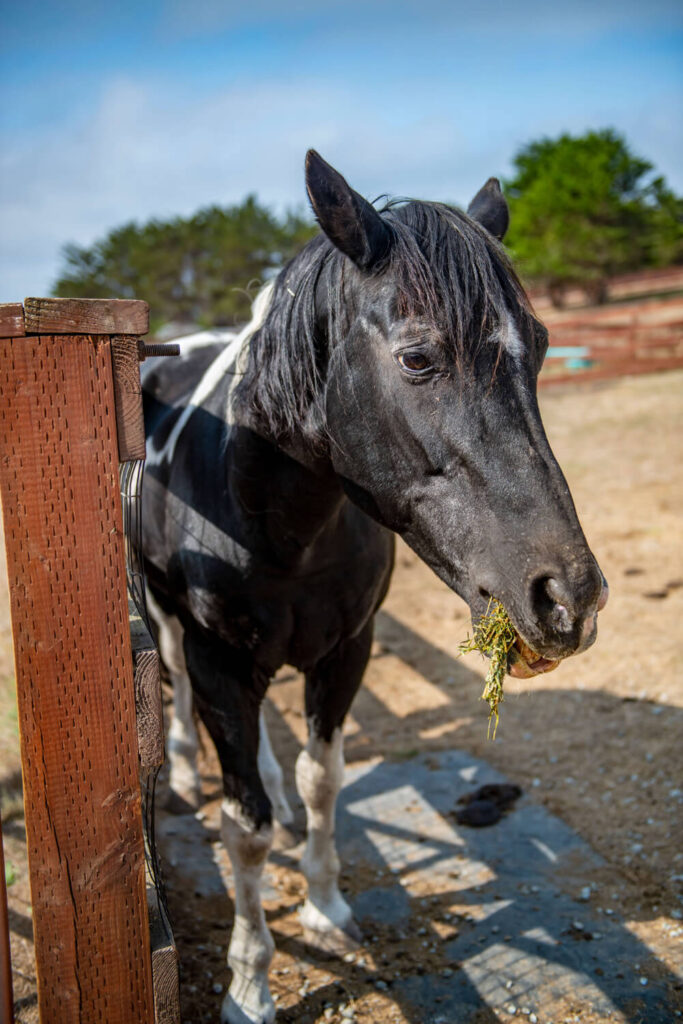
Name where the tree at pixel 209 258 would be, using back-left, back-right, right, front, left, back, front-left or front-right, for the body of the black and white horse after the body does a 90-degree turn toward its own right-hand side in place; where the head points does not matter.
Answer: back-right

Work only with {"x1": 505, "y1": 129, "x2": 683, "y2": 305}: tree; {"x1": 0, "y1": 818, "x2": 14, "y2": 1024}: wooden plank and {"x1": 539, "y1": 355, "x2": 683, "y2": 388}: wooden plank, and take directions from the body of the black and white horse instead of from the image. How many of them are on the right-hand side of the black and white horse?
1

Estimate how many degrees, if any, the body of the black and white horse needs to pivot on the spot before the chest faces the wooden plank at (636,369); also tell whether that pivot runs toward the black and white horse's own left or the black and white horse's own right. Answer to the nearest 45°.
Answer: approximately 135° to the black and white horse's own left

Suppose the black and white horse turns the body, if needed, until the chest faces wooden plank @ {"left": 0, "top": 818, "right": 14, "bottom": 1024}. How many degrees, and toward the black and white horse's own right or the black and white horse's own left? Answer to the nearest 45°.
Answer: approximately 90° to the black and white horse's own right

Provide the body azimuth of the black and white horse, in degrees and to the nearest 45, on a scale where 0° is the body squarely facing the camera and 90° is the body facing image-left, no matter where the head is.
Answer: approximately 315°

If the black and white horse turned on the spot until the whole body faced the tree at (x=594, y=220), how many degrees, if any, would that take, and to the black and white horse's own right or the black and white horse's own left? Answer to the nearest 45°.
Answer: approximately 135° to the black and white horse's own left

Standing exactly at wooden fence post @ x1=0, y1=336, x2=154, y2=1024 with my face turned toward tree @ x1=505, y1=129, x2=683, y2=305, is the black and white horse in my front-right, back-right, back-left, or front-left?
front-right
